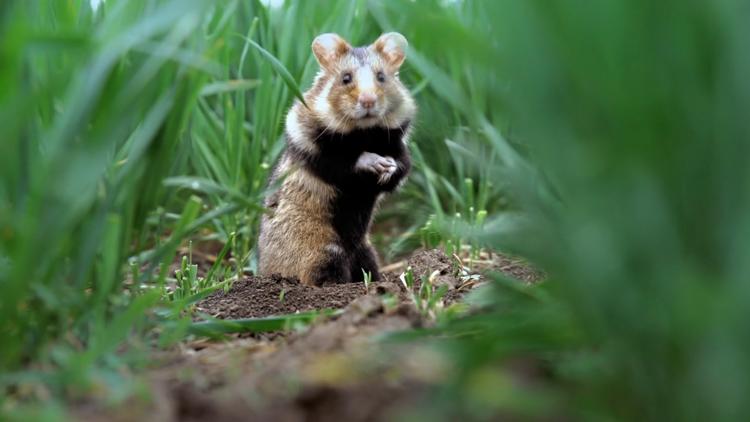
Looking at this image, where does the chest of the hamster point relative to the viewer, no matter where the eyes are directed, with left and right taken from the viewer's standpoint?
facing the viewer and to the right of the viewer
